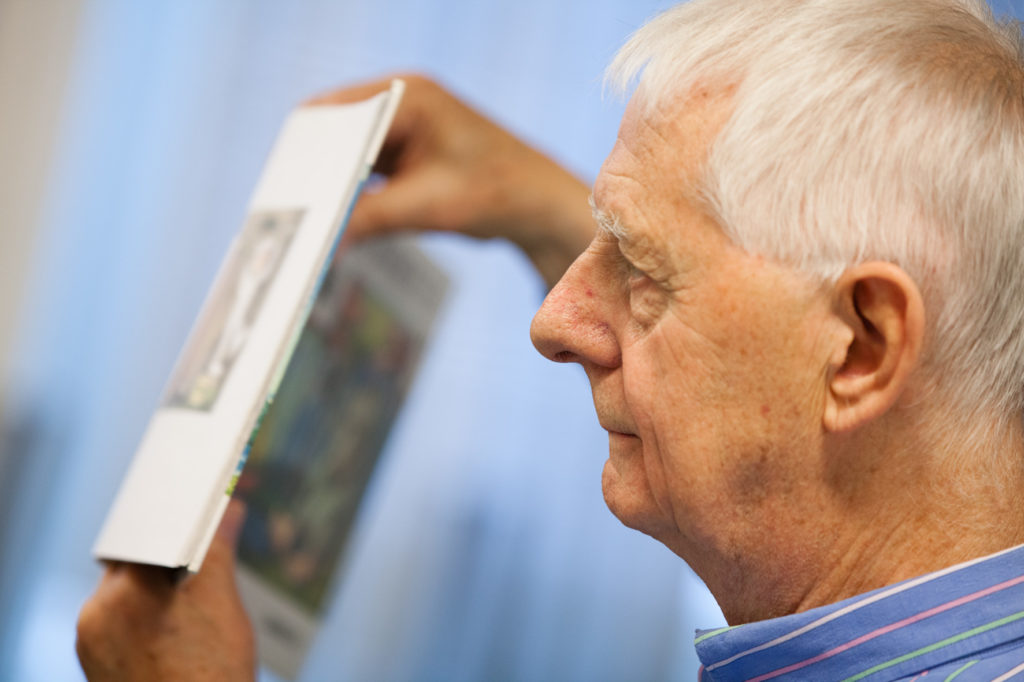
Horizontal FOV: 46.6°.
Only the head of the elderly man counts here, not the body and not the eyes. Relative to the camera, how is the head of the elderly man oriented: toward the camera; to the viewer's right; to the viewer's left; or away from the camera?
to the viewer's left

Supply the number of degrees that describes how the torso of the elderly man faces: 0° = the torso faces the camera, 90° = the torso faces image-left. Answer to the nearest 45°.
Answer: approximately 90°
